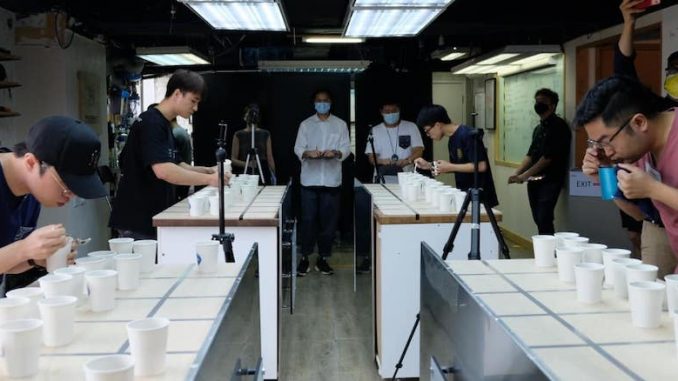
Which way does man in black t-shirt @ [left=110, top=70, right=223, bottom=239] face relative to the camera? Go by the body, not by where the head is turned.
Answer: to the viewer's right

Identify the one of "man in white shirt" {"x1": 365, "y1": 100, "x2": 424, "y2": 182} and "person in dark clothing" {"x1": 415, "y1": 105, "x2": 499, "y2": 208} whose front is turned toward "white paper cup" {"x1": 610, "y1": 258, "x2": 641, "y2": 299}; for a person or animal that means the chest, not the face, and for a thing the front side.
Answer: the man in white shirt

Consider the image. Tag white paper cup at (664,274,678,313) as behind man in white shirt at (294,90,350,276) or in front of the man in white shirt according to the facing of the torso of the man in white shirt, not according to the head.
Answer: in front

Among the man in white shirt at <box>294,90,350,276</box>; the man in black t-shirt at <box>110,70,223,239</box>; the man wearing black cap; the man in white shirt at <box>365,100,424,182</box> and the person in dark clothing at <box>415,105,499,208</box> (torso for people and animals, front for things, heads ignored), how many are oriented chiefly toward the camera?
2

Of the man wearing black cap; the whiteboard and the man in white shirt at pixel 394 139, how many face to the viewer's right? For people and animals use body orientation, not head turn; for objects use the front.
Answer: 1

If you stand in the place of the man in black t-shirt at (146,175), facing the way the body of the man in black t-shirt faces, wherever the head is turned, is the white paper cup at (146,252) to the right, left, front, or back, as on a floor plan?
right

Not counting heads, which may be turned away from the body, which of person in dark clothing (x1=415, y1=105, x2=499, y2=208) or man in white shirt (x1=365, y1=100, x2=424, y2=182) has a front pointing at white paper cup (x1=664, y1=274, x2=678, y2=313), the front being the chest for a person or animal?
the man in white shirt

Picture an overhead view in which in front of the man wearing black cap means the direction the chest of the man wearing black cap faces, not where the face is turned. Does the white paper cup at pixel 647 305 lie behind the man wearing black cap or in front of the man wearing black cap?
in front

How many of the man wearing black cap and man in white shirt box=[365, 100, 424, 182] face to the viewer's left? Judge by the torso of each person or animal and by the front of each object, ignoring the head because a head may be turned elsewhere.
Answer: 0

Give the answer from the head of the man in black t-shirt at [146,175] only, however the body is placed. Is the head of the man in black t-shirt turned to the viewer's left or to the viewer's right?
to the viewer's right
